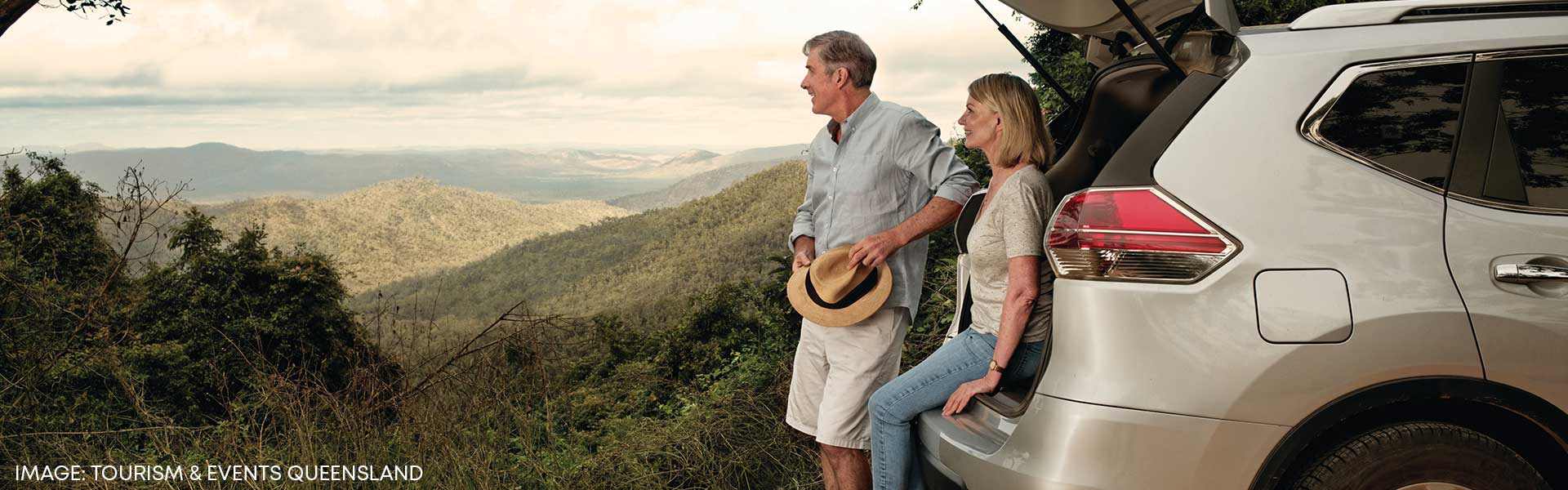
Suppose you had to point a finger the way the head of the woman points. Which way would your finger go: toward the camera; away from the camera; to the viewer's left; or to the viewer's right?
to the viewer's left

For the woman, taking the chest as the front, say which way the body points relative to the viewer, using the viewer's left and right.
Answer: facing to the left of the viewer

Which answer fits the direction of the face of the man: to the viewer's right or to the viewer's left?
to the viewer's left

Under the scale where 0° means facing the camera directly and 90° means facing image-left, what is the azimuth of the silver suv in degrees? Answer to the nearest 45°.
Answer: approximately 270°

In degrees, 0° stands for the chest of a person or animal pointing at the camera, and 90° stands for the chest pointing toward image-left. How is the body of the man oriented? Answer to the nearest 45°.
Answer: approximately 45°
